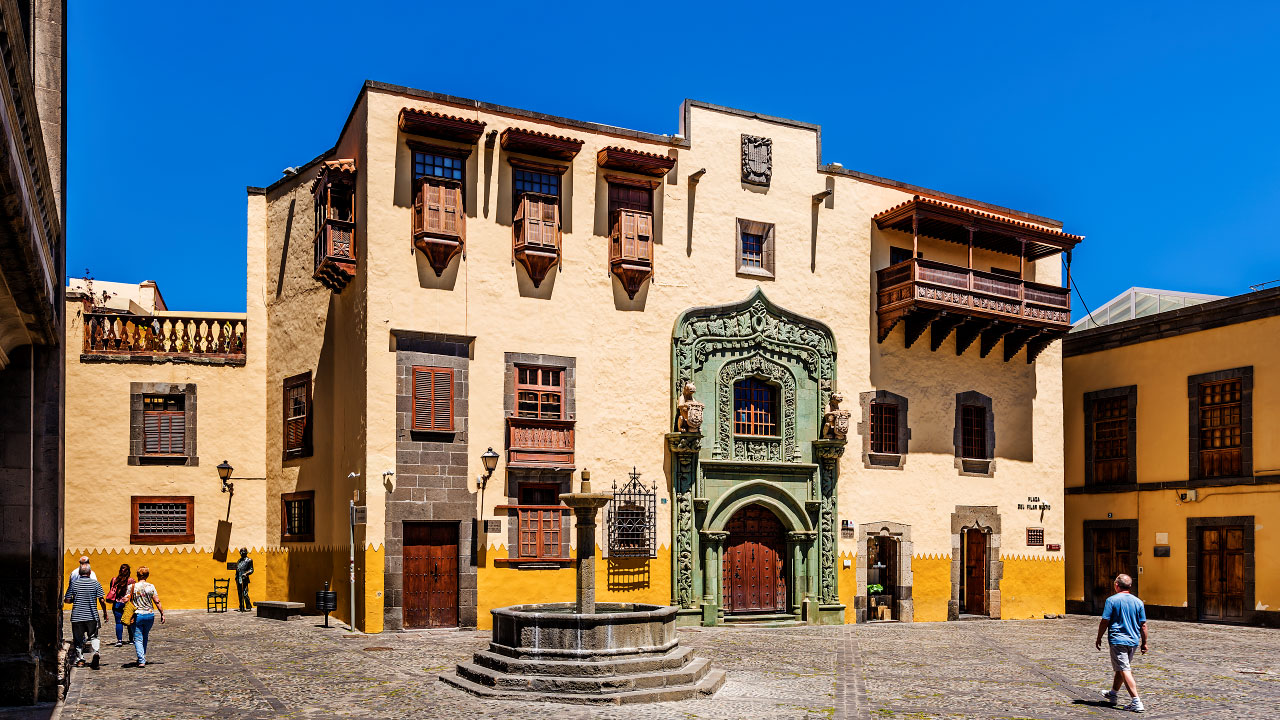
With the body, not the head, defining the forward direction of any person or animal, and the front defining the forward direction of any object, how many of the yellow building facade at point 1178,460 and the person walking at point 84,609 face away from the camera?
1

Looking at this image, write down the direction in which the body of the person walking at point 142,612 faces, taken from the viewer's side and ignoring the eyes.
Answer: away from the camera

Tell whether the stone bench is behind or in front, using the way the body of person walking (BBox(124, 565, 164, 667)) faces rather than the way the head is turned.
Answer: in front

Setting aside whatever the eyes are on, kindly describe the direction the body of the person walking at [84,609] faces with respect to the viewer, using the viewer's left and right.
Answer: facing away from the viewer

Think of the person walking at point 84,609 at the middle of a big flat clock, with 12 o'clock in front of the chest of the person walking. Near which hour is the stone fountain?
The stone fountain is roughly at 4 o'clock from the person walking.

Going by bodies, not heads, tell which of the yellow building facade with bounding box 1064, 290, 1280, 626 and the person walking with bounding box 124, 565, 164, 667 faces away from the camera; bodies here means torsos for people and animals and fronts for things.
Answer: the person walking

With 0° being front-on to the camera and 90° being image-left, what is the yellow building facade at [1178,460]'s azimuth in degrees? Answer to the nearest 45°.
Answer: approximately 45°

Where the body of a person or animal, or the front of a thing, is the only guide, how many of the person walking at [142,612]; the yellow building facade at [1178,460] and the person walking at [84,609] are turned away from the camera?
2

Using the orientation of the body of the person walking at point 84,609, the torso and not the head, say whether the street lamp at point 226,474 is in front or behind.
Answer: in front

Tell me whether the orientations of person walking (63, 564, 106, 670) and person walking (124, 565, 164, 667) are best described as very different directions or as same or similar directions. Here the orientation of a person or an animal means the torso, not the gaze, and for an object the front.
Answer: same or similar directions
